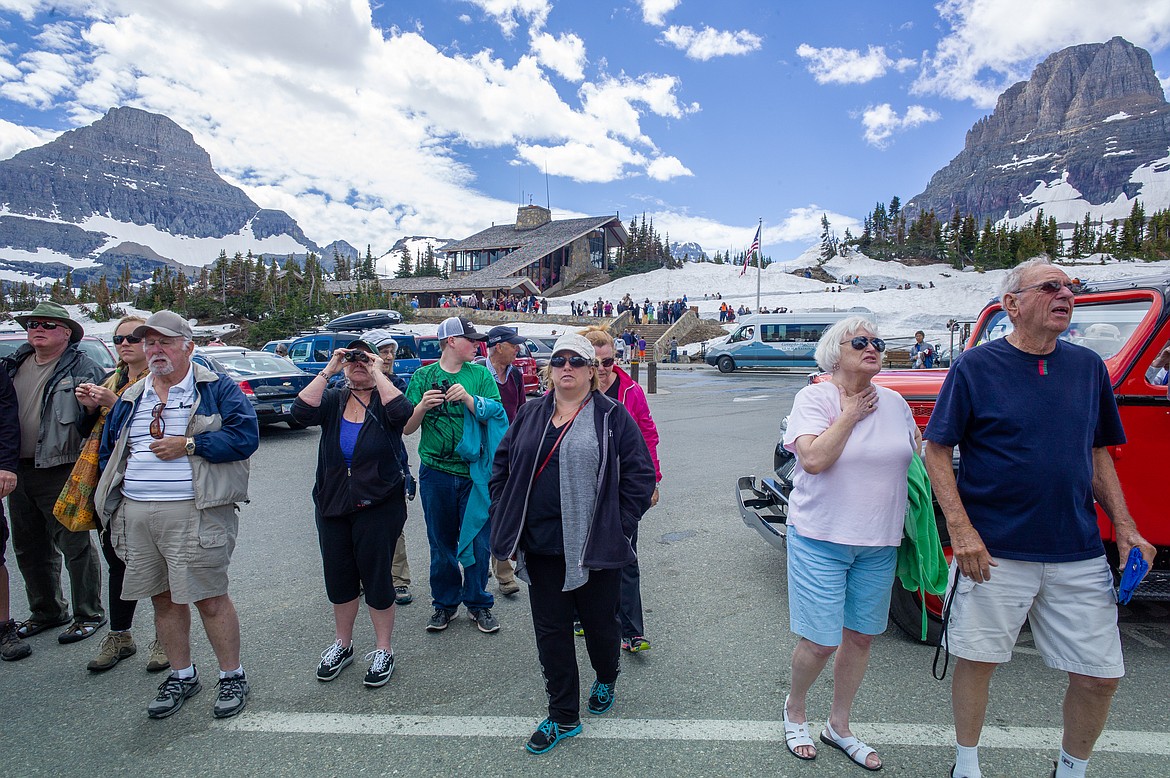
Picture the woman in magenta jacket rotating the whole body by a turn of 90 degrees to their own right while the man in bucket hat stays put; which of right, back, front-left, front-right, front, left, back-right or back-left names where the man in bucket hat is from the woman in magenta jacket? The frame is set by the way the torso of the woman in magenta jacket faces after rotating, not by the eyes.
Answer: front

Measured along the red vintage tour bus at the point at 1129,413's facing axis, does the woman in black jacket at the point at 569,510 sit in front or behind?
in front

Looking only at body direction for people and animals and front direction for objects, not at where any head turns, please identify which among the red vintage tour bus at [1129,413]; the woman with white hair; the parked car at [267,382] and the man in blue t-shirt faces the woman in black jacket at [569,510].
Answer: the red vintage tour bus at [1129,413]

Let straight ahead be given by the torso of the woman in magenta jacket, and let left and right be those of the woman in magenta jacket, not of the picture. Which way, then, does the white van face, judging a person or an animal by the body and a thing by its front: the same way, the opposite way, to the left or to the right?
to the right

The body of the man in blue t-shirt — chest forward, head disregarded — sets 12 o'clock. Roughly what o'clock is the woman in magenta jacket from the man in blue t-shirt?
The woman in magenta jacket is roughly at 5 o'clock from the man in blue t-shirt.

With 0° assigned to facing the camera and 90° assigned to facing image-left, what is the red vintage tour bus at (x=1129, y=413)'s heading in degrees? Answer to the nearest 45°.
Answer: approximately 45°

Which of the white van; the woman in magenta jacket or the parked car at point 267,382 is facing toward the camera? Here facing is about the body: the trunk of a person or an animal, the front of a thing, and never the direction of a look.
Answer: the woman in magenta jacket

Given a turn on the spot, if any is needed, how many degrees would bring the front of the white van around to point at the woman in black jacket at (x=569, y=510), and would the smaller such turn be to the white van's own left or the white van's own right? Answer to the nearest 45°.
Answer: approximately 90° to the white van's own left

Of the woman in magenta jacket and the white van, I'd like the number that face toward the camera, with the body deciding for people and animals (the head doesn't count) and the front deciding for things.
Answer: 1

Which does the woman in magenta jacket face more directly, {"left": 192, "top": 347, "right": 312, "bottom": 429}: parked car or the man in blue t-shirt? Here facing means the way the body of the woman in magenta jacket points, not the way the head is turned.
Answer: the man in blue t-shirt

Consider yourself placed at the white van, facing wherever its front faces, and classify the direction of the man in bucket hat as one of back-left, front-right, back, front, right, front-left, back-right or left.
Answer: left

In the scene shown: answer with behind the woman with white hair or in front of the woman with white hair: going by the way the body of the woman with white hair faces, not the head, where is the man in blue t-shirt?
in front

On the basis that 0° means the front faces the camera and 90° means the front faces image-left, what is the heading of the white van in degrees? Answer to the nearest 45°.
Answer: approximately 90°
